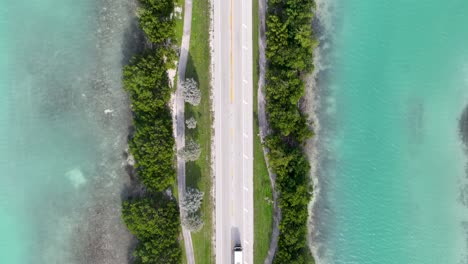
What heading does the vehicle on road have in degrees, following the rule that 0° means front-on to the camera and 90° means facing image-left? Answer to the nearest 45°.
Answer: approximately 180°
